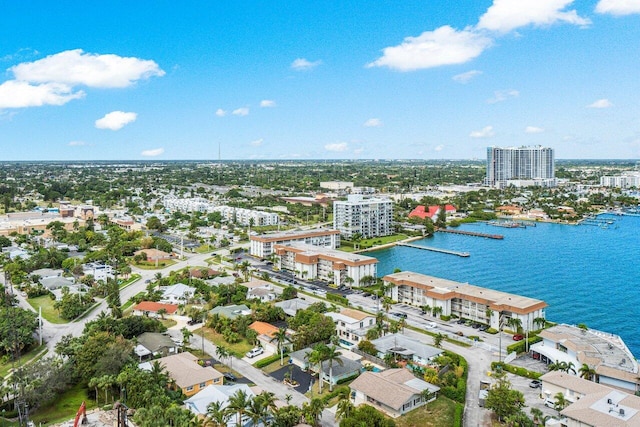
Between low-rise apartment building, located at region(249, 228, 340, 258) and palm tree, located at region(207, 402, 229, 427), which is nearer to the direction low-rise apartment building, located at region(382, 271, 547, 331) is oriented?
the palm tree

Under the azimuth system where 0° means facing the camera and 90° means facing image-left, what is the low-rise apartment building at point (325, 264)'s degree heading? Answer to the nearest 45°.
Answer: approximately 45°

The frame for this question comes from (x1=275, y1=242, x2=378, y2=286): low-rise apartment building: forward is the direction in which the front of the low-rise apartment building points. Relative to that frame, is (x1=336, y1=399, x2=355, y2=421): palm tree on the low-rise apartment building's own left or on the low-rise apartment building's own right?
on the low-rise apartment building's own left

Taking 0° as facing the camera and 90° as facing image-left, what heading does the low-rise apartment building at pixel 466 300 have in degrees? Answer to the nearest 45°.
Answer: approximately 45°

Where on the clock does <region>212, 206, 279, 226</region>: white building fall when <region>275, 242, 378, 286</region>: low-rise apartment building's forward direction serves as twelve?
The white building is roughly at 4 o'clock from the low-rise apartment building.

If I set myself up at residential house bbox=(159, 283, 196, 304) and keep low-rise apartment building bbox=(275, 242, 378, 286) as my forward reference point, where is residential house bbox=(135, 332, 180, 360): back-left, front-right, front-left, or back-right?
back-right

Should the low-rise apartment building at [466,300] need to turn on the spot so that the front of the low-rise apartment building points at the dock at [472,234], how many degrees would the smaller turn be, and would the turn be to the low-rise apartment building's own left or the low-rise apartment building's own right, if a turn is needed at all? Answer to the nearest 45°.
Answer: approximately 135° to the low-rise apartment building's own right

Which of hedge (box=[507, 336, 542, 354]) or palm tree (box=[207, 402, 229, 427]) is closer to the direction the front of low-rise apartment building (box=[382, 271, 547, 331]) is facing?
the palm tree
